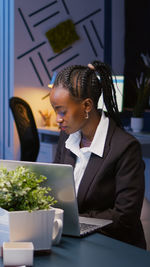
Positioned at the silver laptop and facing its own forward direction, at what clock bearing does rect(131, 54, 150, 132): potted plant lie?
The potted plant is roughly at 11 o'clock from the silver laptop.

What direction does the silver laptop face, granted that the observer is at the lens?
facing away from the viewer and to the right of the viewer

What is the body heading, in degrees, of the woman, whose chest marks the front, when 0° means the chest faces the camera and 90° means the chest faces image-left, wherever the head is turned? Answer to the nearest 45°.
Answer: approximately 45°

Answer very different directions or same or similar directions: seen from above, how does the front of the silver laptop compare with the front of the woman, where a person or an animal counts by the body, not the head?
very different directions
